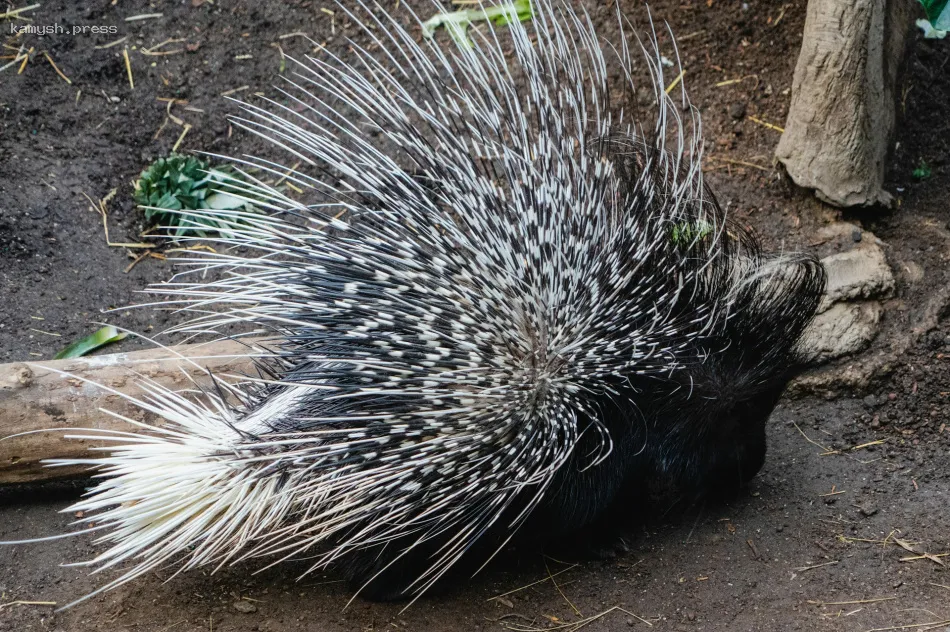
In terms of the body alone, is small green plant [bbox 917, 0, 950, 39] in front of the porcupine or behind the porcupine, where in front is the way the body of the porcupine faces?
in front

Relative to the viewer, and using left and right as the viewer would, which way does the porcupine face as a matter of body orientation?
facing away from the viewer and to the right of the viewer

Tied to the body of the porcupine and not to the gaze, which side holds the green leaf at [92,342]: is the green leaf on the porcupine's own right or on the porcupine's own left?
on the porcupine's own left

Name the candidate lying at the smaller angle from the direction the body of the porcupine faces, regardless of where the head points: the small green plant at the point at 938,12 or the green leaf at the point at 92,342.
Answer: the small green plant

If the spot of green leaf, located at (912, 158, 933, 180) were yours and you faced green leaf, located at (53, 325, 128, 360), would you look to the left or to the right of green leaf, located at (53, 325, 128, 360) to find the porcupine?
left

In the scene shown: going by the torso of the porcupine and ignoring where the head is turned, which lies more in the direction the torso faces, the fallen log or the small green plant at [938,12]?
the small green plant

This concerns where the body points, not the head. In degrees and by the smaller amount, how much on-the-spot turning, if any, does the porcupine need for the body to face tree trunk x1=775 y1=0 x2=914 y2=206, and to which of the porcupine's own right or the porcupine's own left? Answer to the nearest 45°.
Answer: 0° — it already faces it

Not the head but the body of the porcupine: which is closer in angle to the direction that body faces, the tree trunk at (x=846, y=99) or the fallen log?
the tree trunk

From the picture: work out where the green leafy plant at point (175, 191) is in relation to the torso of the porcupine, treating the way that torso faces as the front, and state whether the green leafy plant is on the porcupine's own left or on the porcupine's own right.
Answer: on the porcupine's own left
